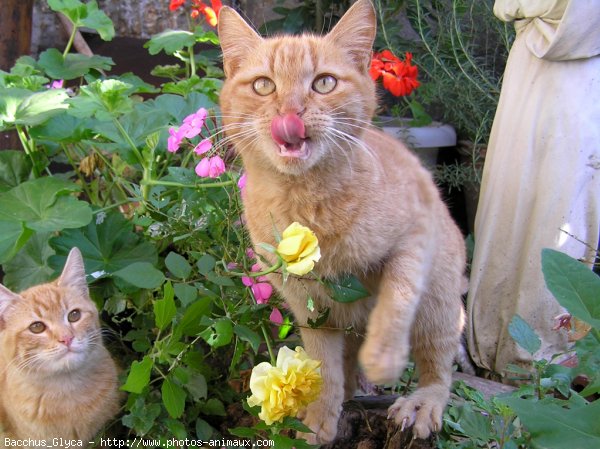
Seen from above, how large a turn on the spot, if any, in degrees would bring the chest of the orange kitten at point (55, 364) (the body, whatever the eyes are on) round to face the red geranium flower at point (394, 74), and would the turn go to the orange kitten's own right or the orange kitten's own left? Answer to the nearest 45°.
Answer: approximately 90° to the orange kitten's own left

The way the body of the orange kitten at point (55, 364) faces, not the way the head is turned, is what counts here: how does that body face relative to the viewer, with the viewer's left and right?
facing the viewer and to the right of the viewer

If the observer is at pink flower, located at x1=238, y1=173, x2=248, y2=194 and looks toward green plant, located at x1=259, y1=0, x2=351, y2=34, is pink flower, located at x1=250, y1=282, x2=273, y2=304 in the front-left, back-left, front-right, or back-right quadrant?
back-right

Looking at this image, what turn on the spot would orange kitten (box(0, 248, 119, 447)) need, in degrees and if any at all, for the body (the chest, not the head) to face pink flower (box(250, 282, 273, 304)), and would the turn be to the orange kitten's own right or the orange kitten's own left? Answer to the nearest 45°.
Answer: approximately 45° to the orange kitten's own left

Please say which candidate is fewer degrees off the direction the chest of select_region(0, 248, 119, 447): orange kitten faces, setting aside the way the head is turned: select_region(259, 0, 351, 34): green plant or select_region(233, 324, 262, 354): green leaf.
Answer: the green leaf

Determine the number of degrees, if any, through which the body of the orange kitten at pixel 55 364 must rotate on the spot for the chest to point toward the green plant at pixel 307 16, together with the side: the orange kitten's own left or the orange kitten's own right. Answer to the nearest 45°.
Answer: approximately 90° to the orange kitten's own left
